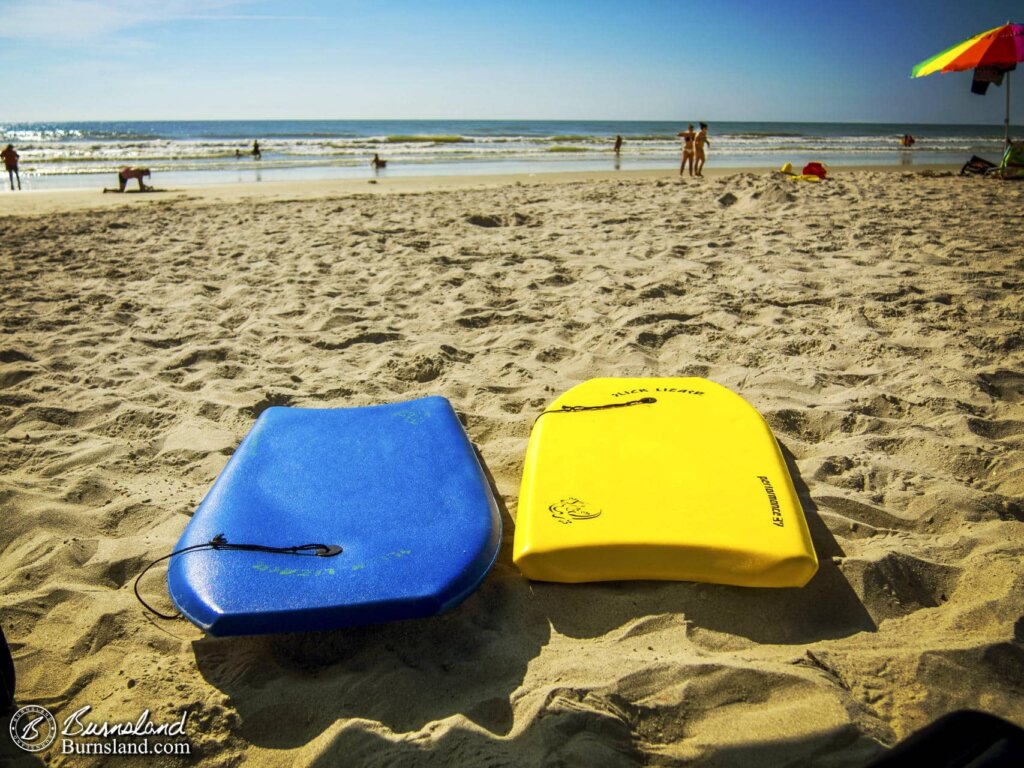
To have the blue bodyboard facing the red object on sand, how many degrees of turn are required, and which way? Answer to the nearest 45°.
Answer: approximately 135° to its left

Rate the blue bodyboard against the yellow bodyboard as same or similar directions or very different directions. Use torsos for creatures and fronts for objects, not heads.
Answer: very different directions

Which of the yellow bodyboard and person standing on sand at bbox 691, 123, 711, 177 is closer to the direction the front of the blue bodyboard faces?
the yellow bodyboard

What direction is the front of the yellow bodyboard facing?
away from the camera

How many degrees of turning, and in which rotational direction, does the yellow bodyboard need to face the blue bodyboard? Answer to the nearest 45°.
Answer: approximately 90° to its left

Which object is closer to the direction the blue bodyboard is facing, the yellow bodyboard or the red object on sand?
the yellow bodyboard

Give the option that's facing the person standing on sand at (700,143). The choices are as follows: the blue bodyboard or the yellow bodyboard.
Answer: the yellow bodyboard

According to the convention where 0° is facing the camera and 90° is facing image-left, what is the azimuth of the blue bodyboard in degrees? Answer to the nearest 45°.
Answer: approximately 0°

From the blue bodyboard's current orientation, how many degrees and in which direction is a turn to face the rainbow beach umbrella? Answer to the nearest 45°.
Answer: approximately 135° to its left

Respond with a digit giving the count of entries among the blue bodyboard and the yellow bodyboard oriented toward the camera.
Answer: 1

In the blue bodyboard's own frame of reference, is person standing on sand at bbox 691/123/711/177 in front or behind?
behind
